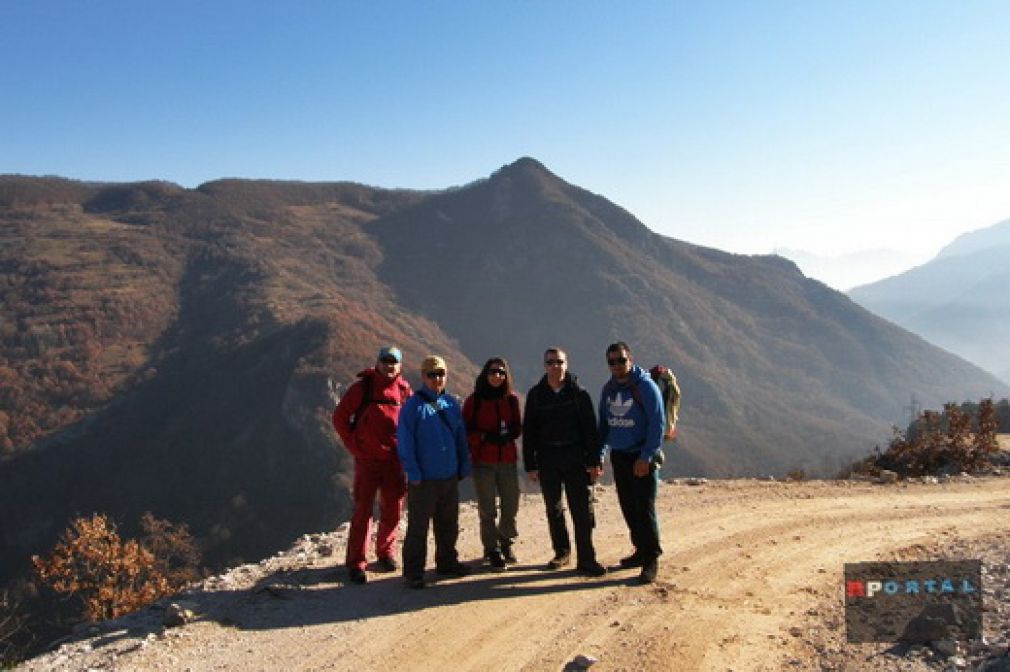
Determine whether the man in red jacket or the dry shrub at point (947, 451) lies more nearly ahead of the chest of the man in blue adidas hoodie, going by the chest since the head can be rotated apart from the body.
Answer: the man in red jacket

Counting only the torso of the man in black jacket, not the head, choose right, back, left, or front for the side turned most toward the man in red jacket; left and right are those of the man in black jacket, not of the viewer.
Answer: right

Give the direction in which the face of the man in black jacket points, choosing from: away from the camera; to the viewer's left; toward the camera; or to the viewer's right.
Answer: toward the camera

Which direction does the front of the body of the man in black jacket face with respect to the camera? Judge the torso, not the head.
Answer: toward the camera

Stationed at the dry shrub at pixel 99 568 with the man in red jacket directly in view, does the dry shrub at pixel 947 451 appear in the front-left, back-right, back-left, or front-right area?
front-left

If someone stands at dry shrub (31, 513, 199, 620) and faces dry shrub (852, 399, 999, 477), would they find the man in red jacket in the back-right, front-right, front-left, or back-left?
front-right

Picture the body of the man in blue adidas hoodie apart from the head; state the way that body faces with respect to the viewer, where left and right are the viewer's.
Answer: facing the viewer and to the left of the viewer

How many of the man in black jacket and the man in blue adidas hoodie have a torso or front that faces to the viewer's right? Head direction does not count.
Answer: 0
